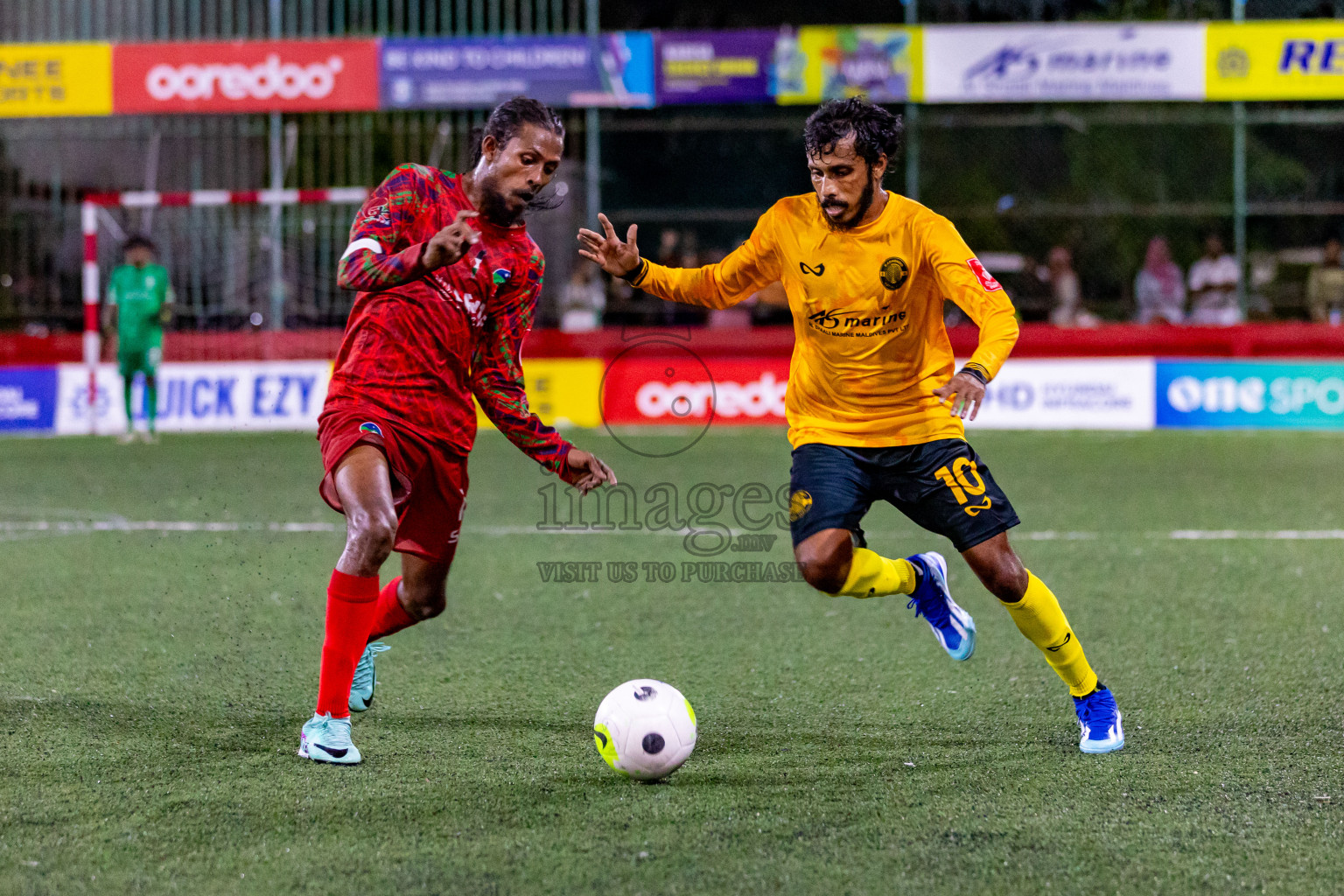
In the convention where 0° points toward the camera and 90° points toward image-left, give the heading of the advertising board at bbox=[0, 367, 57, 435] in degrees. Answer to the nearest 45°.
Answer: approximately 0°

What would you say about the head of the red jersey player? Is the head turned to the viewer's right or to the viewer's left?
to the viewer's right

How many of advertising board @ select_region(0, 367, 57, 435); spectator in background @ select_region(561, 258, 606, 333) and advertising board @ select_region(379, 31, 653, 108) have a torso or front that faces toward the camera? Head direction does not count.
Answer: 3

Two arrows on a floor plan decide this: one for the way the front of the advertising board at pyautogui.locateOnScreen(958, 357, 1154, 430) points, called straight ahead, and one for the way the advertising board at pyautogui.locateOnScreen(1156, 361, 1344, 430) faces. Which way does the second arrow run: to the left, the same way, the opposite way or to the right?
the same way

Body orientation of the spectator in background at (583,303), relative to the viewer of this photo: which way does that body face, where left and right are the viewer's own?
facing the viewer

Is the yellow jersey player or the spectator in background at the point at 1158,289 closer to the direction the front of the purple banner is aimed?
the yellow jersey player

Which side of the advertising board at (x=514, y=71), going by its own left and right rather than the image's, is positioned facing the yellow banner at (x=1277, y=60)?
left

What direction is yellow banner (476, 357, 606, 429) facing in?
toward the camera

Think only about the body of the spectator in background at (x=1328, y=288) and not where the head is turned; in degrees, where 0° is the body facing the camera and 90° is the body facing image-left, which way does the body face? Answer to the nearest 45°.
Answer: approximately 0°

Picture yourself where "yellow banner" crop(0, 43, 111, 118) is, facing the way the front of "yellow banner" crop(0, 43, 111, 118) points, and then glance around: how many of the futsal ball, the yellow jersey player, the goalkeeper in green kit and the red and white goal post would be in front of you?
4

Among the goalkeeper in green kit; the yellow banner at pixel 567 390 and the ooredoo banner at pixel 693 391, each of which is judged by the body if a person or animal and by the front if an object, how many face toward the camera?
3

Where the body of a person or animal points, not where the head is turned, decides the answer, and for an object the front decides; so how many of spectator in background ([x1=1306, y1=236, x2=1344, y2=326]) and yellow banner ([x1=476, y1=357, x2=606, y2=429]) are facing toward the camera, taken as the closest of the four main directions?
2

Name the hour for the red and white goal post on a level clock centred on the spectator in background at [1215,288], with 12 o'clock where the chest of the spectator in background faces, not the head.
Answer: The red and white goal post is roughly at 2 o'clock from the spectator in background.

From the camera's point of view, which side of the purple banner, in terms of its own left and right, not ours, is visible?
front

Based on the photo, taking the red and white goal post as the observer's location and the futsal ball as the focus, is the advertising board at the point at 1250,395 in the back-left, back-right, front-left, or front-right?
front-left

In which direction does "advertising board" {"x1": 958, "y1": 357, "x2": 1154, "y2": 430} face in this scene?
toward the camera

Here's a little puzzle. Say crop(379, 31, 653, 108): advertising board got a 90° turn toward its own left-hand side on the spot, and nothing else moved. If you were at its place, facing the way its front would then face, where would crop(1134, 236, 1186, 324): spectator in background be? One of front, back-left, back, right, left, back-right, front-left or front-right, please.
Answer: front
